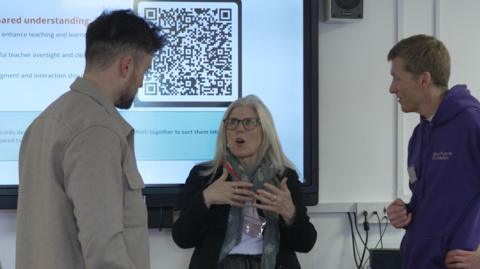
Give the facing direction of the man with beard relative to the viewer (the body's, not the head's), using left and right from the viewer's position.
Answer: facing away from the viewer and to the right of the viewer

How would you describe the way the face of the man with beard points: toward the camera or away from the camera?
away from the camera

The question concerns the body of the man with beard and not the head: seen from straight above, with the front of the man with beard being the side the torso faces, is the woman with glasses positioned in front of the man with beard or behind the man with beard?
in front

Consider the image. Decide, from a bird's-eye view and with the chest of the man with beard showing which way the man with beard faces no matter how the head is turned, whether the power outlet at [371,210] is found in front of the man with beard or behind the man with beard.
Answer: in front

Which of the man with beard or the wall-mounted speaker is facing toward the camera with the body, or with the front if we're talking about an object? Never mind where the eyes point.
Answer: the wall-mounted speaker

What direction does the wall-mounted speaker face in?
toward the camera

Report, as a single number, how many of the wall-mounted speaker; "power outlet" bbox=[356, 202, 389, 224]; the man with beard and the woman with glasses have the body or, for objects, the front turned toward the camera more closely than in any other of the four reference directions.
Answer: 3

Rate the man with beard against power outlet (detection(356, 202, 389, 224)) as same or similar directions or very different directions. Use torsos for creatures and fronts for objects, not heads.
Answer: very different directions

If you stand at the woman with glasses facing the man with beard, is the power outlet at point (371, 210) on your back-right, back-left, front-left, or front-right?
back-left

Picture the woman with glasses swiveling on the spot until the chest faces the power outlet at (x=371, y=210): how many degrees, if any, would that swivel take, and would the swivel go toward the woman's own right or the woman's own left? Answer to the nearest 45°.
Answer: approximately 135° to the woman's own left

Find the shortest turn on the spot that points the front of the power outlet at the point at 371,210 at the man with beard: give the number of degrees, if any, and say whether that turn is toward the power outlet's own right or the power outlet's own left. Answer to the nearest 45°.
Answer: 0° — it already faces them

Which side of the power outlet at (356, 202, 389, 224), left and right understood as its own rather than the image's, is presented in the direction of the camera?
front
